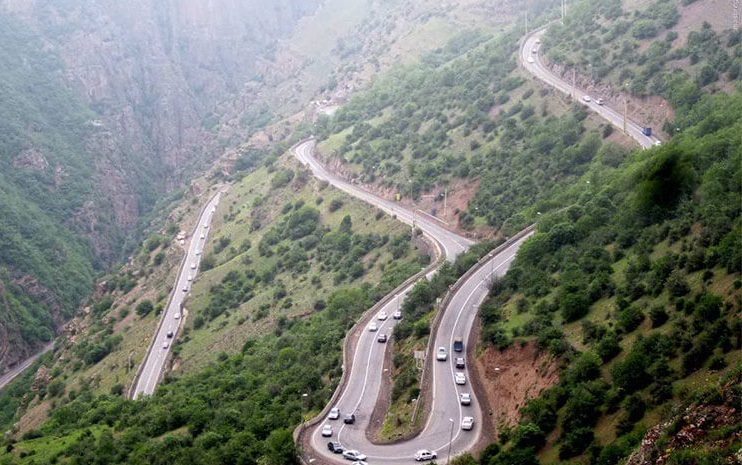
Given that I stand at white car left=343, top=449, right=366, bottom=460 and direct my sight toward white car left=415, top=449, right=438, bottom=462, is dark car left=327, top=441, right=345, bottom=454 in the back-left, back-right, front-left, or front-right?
back-left

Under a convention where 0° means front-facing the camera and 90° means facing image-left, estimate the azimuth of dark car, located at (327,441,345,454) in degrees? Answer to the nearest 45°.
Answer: approximately 315°

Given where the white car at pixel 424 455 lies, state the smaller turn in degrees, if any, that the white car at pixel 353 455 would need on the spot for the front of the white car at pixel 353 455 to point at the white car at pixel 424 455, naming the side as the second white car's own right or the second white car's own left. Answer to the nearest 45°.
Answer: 0° — it already faces it

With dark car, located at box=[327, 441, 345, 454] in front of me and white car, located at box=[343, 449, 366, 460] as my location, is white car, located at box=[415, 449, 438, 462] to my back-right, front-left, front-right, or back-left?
back-right

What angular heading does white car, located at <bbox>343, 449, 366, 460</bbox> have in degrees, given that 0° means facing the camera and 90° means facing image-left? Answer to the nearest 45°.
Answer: approximately 315°

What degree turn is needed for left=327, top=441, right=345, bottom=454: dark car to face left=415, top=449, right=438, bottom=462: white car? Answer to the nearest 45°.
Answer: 0° — it already faces it
